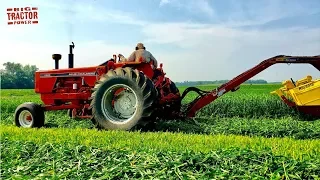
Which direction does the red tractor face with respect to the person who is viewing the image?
facing away from the viewer and to the left of the viewer
